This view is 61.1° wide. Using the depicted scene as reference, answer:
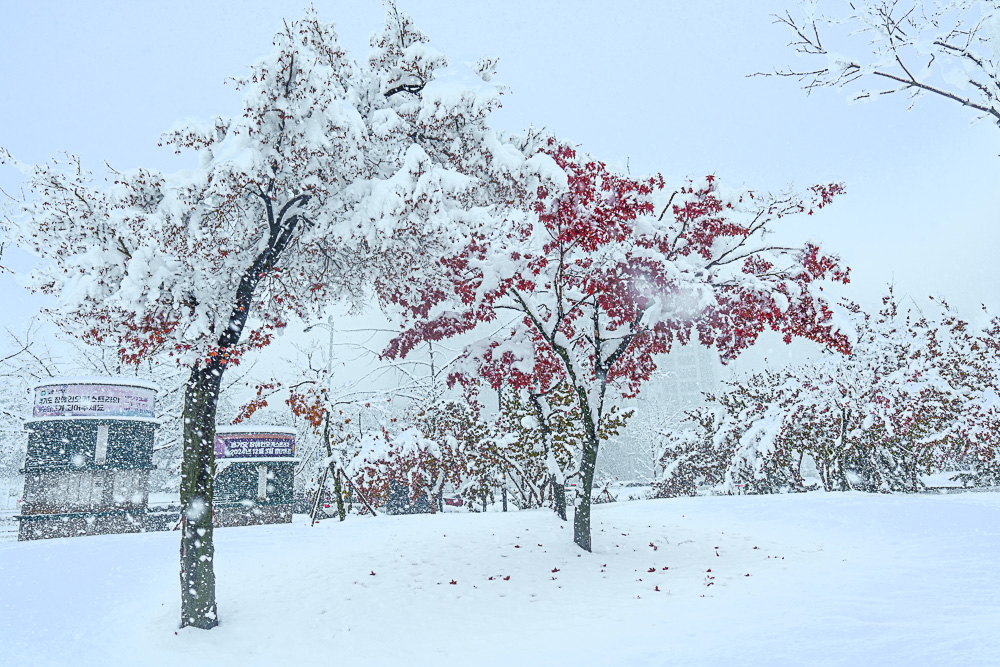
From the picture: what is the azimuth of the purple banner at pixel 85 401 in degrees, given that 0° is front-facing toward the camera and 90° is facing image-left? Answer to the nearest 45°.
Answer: approximately 0°

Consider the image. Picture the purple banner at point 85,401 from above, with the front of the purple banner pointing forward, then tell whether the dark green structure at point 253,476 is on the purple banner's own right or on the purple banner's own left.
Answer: on the purple banner's own left

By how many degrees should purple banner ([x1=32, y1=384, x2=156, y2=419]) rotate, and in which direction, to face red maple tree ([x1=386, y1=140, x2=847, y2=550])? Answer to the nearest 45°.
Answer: approximately 45° to its left

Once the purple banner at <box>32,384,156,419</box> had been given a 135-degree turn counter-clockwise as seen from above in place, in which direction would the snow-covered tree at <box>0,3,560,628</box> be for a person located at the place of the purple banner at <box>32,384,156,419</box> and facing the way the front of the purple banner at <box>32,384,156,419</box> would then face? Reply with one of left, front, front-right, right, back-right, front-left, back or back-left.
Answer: back-right
